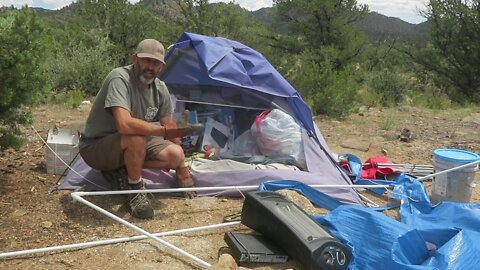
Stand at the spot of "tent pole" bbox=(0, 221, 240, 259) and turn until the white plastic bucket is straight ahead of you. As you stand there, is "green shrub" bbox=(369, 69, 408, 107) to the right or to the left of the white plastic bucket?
left

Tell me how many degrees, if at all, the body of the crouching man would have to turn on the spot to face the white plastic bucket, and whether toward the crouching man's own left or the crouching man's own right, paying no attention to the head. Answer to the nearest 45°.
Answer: approximately 45° to the crouching man's own left

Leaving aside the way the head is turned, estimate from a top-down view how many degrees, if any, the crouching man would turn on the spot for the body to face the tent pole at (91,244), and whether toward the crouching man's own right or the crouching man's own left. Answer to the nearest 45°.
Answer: approximately 45° to the crouching man's own right

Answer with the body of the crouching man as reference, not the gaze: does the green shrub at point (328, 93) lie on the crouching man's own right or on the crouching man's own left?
on the crouching man's own left

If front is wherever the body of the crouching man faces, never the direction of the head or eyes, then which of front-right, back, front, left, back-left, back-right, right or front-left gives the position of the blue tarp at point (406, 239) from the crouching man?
front

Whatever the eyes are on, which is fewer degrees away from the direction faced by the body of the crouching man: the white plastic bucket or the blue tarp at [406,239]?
the blue tarp

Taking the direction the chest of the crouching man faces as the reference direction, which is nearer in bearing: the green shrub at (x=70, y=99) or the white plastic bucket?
the white plastic bucket

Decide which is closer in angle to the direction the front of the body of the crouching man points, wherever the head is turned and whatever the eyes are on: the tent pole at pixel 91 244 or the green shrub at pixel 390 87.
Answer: the tent pole

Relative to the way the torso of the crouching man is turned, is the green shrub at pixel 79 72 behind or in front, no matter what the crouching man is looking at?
behind

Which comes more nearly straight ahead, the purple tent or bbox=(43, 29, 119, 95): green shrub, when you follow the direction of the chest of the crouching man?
the purple tent

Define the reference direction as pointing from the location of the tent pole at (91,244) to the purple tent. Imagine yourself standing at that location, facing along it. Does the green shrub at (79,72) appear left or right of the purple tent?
left

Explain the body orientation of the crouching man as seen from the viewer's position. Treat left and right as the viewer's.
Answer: facing the viewer and to the right of the viewer

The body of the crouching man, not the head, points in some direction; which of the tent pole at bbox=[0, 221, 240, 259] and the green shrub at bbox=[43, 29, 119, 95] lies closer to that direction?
the tent pole
